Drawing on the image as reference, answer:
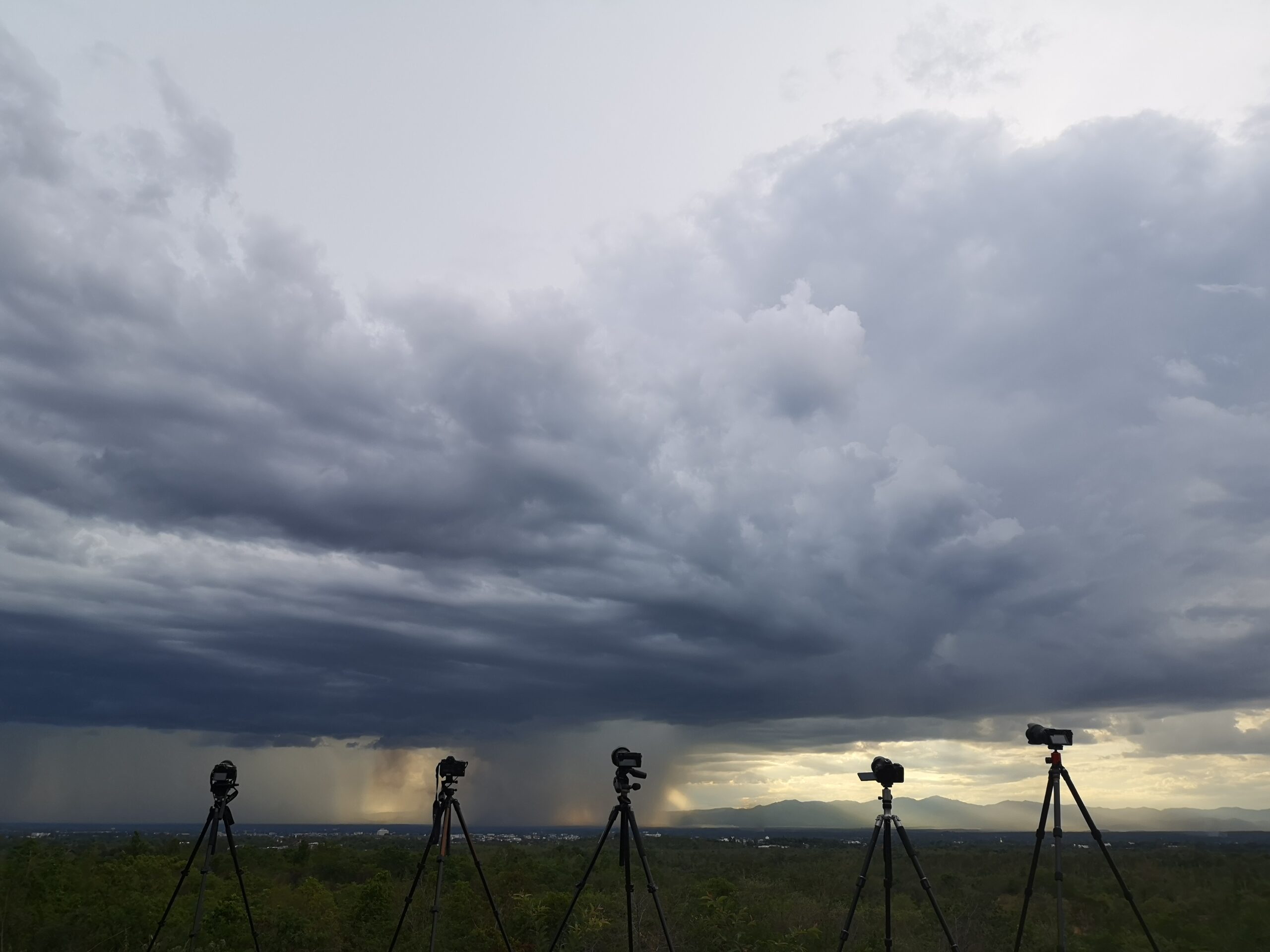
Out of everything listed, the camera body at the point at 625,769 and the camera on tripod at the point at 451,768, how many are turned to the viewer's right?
0

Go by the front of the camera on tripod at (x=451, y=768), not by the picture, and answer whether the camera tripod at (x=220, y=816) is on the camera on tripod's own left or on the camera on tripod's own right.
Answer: on the camera on tripod's own left

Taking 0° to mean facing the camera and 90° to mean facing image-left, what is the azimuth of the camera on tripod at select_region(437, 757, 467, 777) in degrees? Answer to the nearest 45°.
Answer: approximately 180°

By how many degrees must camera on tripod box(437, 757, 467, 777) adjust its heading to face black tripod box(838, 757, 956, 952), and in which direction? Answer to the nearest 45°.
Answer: approximately 135° to its right

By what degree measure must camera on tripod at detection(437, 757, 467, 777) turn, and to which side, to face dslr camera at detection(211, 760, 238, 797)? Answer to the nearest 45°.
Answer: approximately 90° to its left

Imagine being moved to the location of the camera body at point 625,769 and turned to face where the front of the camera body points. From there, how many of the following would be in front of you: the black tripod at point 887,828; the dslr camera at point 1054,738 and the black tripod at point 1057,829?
0

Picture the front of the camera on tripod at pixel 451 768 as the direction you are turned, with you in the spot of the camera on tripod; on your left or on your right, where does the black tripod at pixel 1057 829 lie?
on your right

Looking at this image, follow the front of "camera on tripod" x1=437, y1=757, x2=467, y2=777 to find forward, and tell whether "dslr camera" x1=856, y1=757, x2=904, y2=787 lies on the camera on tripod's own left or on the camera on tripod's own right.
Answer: on the camera on tripod's own right

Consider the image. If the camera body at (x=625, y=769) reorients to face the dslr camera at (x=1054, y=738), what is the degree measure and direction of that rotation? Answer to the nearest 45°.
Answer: approximately 135° to its right
